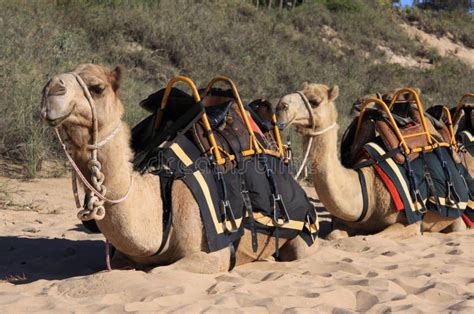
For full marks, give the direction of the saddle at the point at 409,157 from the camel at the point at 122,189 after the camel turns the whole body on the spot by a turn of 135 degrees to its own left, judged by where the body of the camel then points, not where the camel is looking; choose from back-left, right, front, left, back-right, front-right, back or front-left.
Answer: front-left

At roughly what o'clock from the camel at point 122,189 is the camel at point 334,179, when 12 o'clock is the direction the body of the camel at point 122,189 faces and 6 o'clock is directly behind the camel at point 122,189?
the camel at point 334,179 is roughly at 6 o'clock from the camel at point 122,189.

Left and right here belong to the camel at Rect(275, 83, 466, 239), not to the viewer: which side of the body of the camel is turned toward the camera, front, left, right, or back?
left

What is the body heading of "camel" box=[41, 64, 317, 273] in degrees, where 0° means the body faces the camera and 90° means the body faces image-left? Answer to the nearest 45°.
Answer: approximately 45°

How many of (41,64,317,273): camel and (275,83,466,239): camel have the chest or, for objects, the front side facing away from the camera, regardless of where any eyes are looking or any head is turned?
0
